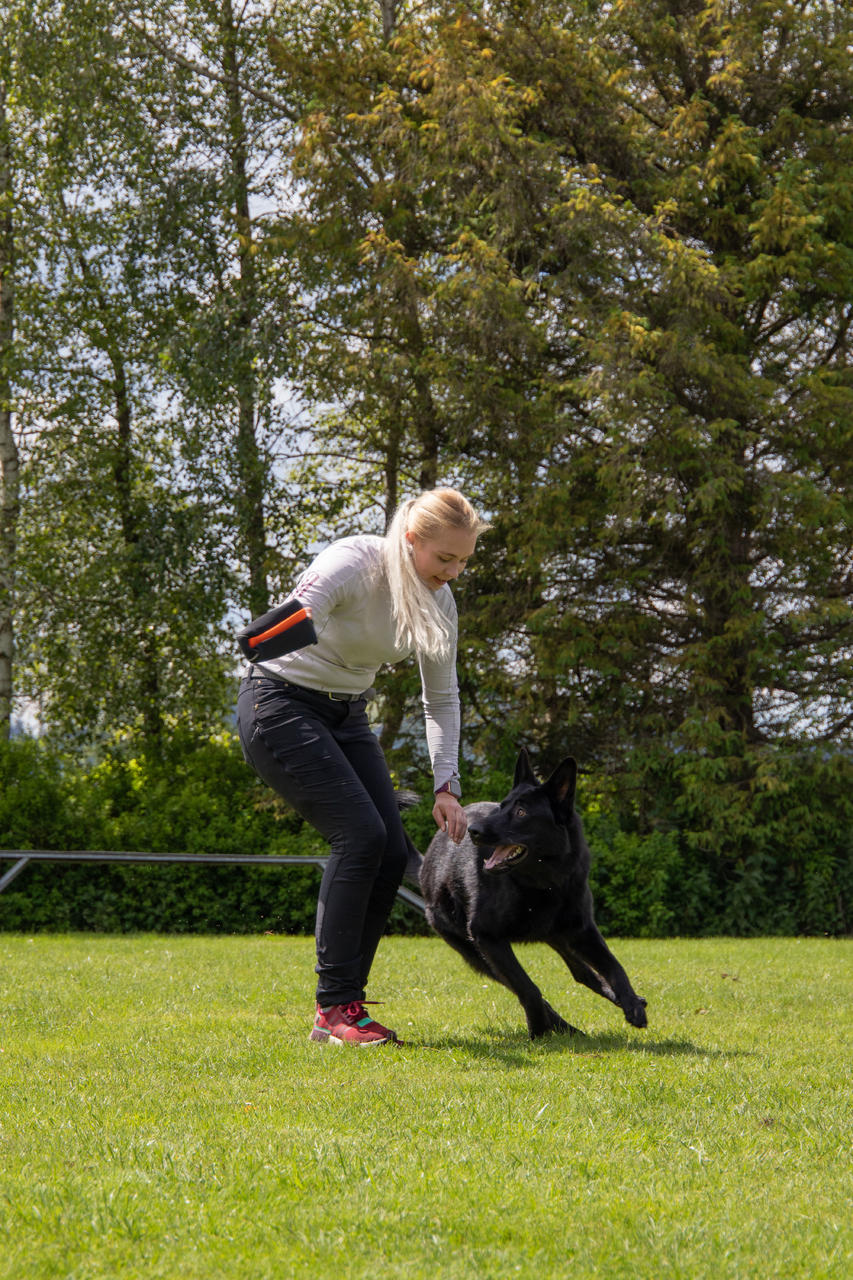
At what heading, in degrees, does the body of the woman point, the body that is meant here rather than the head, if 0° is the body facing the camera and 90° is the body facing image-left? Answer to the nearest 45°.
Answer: approximately 315°

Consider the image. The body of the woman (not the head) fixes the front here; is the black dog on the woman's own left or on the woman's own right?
on the woman's own left

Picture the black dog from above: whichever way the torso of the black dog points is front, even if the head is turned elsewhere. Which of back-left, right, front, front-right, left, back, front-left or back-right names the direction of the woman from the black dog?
right
